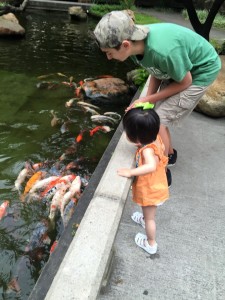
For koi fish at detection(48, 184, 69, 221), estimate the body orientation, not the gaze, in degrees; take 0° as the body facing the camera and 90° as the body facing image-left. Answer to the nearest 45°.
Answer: approximately 225°

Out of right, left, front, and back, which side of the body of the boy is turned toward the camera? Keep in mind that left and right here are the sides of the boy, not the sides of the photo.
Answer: left

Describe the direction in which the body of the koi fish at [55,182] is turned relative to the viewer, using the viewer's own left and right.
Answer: facing away from the viewer and to the right of the viewer

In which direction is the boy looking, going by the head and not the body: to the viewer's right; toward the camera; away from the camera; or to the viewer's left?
to the viewer's left

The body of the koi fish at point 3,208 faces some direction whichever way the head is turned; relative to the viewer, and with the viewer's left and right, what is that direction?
facing away from the viewer and to the right of the viewer

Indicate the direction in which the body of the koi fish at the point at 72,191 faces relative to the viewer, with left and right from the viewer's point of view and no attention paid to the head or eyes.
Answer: facing away from the viewer and to the right of the viewer

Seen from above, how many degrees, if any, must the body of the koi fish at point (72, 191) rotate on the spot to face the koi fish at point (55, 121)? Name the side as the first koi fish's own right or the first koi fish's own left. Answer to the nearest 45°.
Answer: approximately 45° to the first koi fish's own left

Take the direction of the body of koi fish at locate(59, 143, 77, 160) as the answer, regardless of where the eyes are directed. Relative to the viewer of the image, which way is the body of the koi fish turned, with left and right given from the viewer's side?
facing away from the viewer and to the right of the viewer
